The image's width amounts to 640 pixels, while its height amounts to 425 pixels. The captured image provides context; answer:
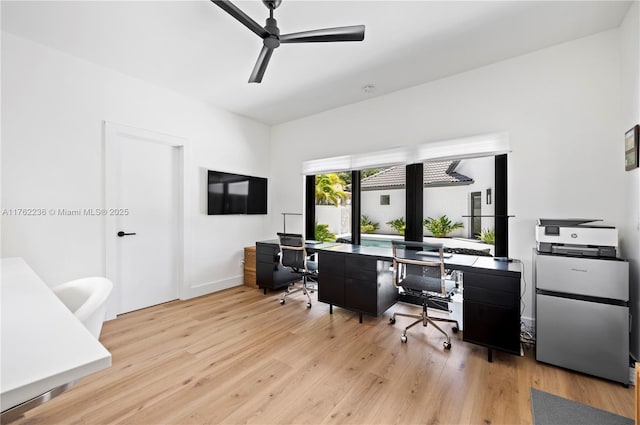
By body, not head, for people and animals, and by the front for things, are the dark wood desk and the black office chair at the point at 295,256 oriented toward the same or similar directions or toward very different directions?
very different directions

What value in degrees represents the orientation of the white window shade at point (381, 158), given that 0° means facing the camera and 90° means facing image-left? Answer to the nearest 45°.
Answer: approximately 45°

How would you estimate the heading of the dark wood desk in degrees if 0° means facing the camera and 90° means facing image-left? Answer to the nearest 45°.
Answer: approximately 45°

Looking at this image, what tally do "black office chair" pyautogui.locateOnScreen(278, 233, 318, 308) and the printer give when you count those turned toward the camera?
1

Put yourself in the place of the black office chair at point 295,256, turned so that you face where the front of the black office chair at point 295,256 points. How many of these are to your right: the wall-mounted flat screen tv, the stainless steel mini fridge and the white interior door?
1

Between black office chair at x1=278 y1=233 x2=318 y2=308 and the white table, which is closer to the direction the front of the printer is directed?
the white table

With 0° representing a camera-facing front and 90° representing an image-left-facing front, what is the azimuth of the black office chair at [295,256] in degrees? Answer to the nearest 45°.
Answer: approximately 225°

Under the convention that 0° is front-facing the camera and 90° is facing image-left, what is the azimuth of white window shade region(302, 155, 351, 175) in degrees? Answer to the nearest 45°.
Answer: approximately 45°

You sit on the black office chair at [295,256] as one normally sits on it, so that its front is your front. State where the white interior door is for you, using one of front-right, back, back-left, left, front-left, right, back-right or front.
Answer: back-left
